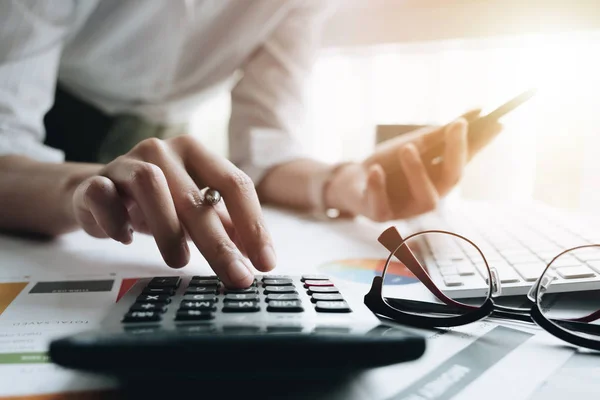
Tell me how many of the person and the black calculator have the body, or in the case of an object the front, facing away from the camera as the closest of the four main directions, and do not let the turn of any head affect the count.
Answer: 1

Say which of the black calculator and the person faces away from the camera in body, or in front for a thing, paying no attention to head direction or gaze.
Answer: the black calculator

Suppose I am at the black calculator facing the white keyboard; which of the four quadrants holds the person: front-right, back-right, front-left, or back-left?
front-left

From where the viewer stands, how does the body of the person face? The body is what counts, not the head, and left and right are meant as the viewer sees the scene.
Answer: facing the viewer and to the right of the viewer

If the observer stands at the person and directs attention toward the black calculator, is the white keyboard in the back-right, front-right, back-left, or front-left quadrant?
front-left

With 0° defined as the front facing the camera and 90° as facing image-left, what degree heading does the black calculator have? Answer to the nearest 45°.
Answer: approximately 180°
